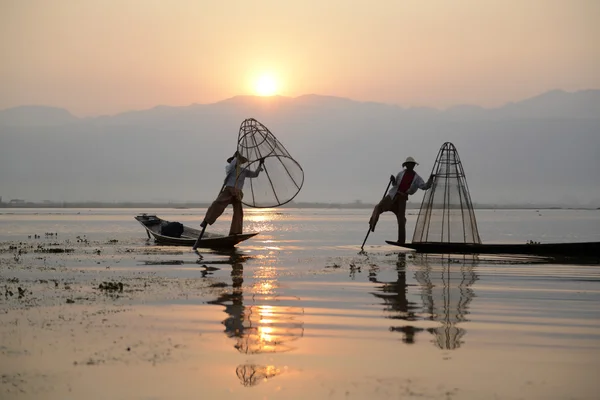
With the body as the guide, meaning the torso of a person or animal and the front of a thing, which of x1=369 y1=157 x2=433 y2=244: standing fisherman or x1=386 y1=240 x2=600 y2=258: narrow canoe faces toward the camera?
the standing fisherman

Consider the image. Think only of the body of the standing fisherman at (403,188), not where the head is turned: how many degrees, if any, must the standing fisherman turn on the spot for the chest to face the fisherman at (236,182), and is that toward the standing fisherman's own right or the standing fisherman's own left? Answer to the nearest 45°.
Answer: approximately 90° to the standing fisherman's own right

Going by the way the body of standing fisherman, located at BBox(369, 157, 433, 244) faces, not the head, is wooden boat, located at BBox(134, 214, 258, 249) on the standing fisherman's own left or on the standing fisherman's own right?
on the standing fisherman's own right

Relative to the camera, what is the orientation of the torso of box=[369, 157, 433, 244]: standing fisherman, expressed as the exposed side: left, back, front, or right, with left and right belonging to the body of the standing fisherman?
front
